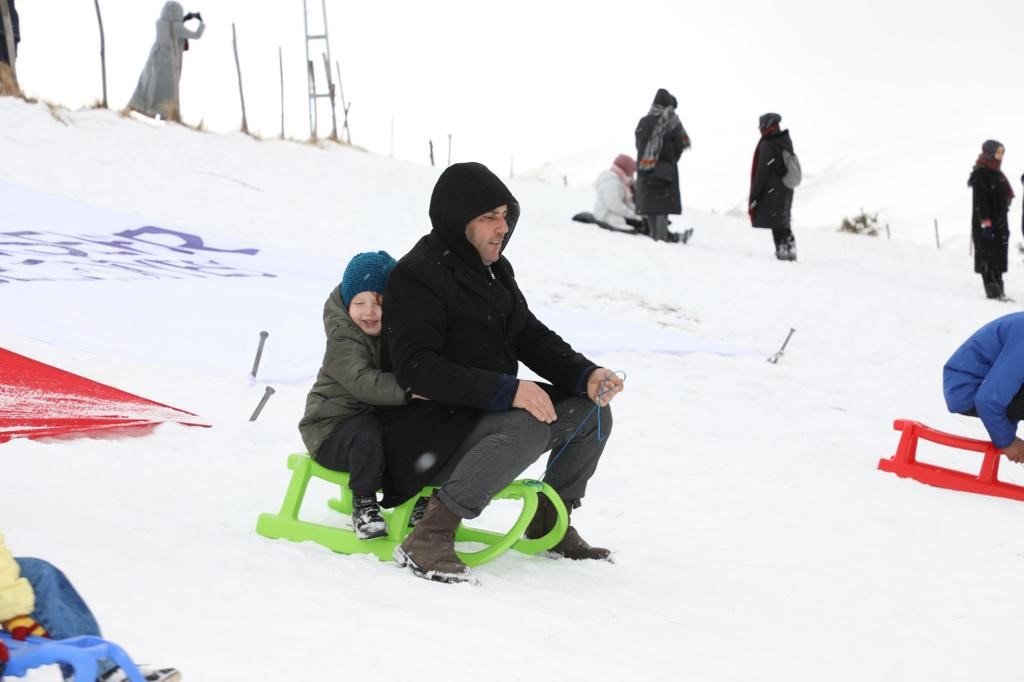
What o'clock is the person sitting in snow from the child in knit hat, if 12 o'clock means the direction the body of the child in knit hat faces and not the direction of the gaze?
The person sitting in snow is roughly at 8 o'clock from the child in knit hat.

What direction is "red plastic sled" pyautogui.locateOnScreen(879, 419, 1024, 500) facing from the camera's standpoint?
to the viewer's right

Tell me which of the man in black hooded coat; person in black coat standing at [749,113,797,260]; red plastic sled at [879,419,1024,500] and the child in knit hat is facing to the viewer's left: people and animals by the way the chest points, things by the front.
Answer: the person in black coat standing

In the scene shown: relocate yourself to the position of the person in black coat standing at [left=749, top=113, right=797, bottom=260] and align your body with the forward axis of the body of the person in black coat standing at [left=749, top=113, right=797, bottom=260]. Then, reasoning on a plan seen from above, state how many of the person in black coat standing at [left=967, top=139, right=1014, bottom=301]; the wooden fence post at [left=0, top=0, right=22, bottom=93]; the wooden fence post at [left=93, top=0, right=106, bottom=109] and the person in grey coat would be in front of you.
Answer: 3

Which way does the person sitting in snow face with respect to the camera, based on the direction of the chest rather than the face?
to the viewer's right

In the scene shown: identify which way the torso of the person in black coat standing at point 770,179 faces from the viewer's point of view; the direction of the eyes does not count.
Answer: to the viewer's left

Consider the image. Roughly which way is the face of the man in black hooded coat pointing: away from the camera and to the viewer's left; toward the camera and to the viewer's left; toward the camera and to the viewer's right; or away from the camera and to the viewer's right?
toward the camera and to the viewer's right

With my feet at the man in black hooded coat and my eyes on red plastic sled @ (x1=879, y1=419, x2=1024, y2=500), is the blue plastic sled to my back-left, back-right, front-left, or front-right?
back-right
